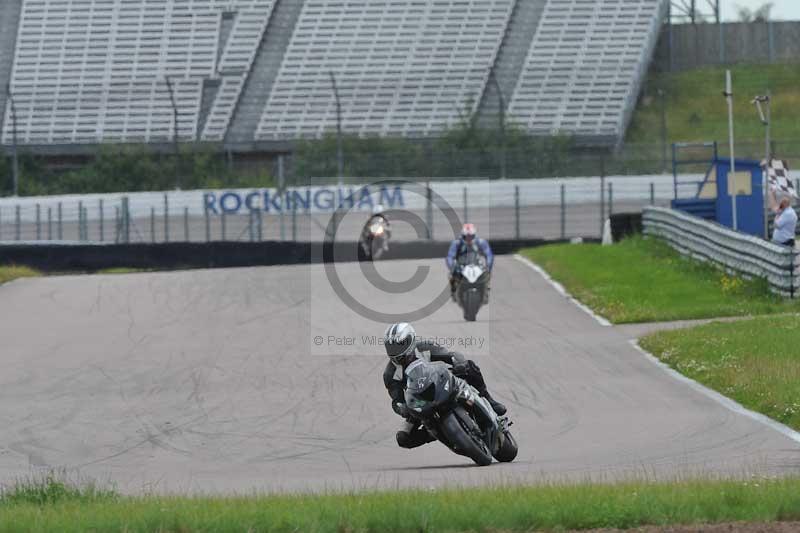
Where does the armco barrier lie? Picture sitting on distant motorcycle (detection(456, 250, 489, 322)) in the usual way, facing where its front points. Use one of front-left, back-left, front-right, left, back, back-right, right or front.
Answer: back-left

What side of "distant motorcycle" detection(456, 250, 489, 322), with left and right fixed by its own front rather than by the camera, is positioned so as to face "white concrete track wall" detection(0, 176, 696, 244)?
back

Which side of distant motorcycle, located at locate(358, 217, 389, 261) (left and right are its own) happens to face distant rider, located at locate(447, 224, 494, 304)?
front

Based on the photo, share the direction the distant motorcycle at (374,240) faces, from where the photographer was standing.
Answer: facing the viewer

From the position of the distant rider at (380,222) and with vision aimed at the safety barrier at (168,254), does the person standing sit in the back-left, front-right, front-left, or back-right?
back-left

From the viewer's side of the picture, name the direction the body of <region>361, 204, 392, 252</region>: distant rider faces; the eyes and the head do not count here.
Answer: toward the camera

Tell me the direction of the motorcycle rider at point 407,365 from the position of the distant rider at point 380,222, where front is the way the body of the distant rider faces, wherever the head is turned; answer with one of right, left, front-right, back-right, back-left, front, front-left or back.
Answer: front

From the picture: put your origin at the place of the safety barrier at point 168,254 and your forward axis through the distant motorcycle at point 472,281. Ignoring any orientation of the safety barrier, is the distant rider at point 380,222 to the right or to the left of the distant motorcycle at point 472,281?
left

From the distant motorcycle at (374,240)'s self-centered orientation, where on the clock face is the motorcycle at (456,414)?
The motorcycle is roughly at 12 o'clock from the distant motorcycle.

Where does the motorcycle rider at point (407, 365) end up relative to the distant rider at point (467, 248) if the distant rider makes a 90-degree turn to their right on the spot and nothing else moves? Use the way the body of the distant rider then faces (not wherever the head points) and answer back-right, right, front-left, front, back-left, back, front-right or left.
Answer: left
